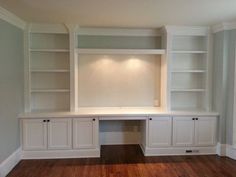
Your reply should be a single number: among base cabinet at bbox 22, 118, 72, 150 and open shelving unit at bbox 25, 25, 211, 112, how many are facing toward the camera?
2

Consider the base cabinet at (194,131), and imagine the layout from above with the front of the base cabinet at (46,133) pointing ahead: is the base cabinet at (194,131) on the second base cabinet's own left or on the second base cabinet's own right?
on the second base cabinet's own left

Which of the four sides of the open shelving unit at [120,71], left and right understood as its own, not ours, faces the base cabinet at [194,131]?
left

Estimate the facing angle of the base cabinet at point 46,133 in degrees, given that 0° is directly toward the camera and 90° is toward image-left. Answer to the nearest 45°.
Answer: approximately 0°

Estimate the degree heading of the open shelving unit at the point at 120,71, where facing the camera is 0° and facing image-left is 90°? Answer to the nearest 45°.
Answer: approximately 0°
